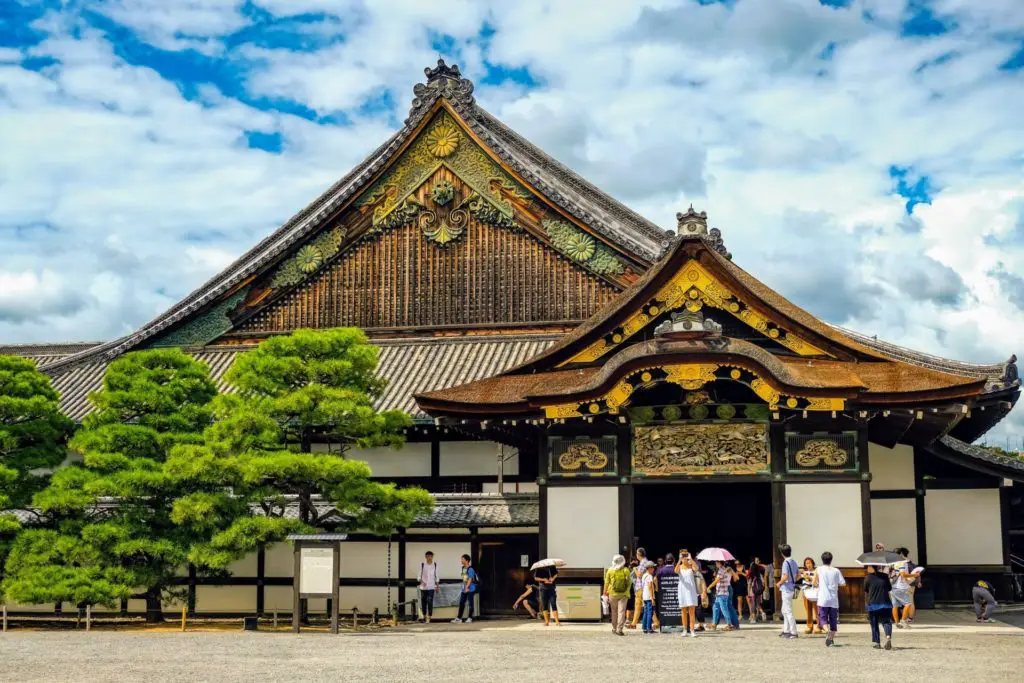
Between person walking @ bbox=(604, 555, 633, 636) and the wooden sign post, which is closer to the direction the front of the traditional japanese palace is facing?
the person walking

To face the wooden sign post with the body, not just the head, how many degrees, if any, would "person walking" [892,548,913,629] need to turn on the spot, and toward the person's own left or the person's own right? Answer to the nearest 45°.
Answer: approximately 90° to the person's own right

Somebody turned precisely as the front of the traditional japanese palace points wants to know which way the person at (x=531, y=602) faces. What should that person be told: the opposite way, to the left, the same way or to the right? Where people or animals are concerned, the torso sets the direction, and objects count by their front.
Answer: to the right

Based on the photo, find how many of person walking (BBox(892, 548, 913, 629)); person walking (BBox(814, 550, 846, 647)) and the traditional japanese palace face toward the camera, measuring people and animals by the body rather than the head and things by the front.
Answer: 2

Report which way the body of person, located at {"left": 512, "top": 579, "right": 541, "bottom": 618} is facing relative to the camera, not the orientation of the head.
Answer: to the viewer's left

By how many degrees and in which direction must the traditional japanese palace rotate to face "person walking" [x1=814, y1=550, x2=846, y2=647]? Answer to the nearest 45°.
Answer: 0° — it already faces them
